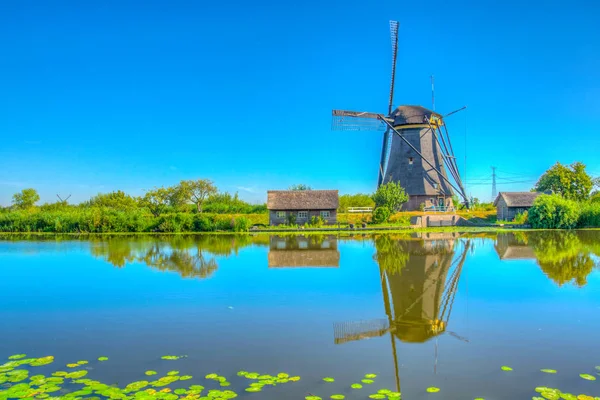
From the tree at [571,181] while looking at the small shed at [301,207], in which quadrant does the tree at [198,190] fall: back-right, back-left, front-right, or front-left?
front-right

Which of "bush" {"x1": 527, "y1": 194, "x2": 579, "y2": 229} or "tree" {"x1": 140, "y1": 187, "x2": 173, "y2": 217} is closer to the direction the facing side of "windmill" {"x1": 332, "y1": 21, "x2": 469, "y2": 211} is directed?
the tree

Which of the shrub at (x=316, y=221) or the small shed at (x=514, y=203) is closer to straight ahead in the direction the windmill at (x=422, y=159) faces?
the shrub

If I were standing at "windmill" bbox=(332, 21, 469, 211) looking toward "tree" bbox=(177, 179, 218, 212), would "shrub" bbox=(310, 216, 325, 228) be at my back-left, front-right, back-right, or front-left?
front-left

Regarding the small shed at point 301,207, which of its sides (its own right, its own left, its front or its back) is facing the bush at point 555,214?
left

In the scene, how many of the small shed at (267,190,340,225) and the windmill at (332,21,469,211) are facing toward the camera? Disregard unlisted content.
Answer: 1

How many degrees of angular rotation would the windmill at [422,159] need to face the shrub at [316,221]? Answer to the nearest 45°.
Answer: approximately 90° to its left

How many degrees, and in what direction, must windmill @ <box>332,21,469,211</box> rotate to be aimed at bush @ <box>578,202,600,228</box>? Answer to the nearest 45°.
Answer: approximately 135° to its right

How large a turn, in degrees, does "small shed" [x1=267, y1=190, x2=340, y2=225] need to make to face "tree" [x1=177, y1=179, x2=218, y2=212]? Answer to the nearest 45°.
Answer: approximately 135° to its right

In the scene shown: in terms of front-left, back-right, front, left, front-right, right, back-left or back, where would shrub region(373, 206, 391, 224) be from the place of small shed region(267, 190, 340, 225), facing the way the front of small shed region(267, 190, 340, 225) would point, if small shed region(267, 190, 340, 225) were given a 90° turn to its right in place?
back

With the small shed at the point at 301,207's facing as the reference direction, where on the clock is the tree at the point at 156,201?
The tree is roughly at 4 o'clock from the small shed.

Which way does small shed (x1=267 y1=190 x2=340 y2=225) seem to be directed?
toward the camera

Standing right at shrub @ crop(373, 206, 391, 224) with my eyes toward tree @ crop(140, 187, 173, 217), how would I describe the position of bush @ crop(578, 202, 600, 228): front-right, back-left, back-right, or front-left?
back-right

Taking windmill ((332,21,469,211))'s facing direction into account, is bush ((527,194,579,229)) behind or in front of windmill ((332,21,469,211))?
behind

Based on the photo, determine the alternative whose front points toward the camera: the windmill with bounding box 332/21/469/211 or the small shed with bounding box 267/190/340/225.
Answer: the small shed

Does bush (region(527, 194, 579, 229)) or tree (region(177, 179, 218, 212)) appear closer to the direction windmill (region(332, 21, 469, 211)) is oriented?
the tree

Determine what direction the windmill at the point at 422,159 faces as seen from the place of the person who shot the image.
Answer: facing away from the viewer and to the left of the viewer

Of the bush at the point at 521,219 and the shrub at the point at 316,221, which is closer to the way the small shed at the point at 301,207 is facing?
the shrub

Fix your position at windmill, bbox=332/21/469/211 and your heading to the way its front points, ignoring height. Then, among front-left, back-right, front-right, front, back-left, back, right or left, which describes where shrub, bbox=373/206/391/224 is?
left
